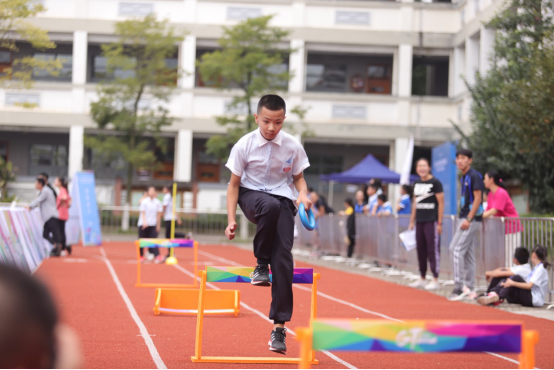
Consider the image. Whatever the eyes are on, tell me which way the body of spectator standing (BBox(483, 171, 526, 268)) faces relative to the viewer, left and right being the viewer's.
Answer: facing to the left of the viewer

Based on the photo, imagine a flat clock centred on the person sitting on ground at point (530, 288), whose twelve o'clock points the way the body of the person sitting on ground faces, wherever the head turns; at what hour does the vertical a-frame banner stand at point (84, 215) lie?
The vertical a-frame banner stand is roughly at 1 o'clock from the person sitting on ground.

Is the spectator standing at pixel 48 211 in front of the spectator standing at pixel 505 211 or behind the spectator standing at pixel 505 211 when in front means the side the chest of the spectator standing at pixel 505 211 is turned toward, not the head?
in front

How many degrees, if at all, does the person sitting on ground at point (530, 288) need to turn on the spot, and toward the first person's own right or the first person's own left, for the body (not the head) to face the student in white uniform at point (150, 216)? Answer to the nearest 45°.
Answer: approximately 45° to the first person's own right

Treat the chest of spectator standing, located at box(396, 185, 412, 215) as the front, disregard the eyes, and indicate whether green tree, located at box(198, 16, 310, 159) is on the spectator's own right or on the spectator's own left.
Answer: on the spectator's own right

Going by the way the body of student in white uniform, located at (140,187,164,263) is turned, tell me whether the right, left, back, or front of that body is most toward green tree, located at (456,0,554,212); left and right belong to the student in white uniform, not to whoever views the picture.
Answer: left

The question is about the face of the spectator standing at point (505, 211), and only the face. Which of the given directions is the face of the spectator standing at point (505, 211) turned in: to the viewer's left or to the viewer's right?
to the viewer's left

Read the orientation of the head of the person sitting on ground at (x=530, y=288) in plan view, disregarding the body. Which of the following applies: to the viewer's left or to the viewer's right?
to the viewer's left

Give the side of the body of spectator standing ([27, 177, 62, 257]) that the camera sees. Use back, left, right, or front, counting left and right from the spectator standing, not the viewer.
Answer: left

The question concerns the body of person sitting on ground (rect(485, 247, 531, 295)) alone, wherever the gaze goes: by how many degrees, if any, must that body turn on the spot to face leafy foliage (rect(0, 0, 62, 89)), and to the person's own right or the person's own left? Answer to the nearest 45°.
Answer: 0° — they already face it

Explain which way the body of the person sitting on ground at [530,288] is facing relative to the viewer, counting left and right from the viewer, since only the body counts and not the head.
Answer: facing to the left of the viewer

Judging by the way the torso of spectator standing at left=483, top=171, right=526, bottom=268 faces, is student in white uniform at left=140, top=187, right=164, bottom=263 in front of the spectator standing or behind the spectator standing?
in front
